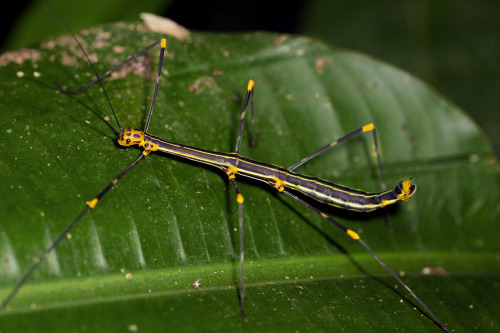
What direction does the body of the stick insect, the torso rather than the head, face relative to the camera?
to the viewer's left
